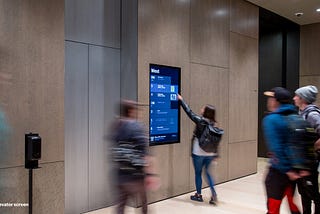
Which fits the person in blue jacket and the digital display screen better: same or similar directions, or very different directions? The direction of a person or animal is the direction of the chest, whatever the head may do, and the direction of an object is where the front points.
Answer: very different directions

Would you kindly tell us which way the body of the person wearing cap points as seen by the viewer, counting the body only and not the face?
to the viewer's left

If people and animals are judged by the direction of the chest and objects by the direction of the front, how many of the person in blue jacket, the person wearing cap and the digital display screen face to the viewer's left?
2

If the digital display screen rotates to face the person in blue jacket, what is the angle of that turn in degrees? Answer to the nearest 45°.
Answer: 0° — it already faces them

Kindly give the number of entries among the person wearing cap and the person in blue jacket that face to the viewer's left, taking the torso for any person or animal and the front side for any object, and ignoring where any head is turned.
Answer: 2

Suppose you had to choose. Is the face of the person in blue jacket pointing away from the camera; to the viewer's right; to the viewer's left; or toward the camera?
to the viewer's left

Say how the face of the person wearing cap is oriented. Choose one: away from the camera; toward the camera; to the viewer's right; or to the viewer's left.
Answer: to the viewer's left

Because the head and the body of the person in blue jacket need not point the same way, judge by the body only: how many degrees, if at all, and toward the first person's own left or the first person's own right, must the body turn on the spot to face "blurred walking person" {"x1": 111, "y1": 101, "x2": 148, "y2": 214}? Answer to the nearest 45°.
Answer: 0° — they already face them

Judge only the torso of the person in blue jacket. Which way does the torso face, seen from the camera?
to the viewer's left

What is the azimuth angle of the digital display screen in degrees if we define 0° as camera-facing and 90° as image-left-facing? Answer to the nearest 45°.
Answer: approximately 315°
